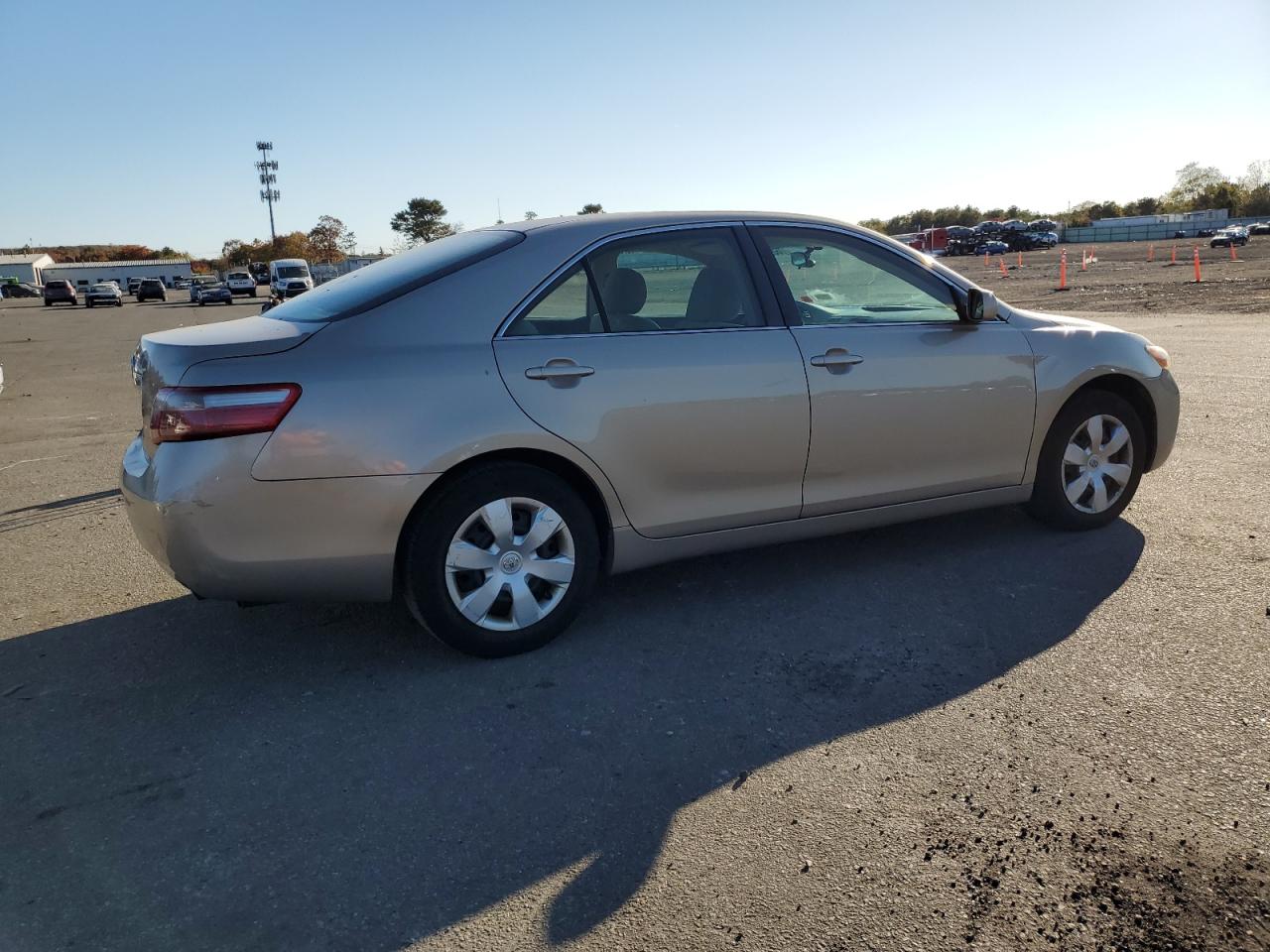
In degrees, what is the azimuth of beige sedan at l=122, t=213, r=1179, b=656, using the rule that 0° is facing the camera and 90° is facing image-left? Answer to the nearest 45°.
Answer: approximately 225°
